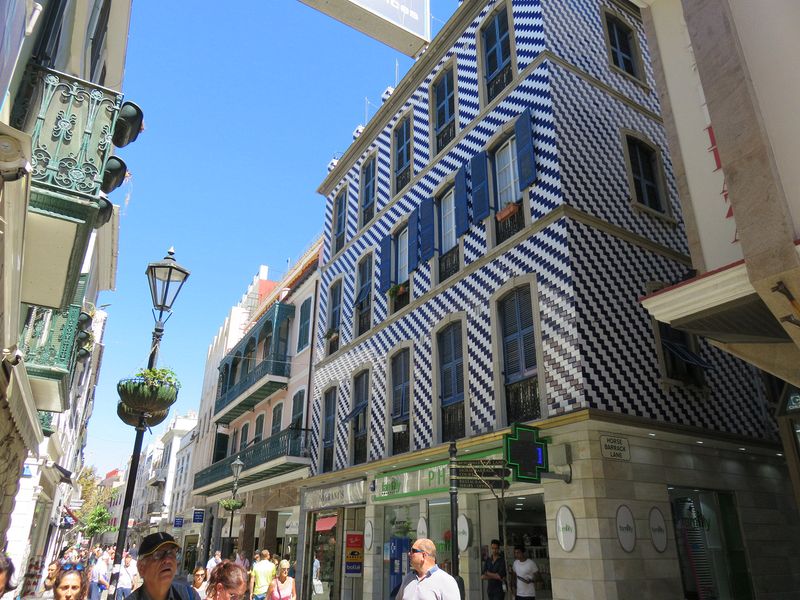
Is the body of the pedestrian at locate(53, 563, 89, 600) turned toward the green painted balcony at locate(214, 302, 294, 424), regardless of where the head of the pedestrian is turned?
no

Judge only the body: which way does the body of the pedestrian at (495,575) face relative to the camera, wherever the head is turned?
toward the camera

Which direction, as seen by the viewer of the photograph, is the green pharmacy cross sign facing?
facing the viewer and to the right of the viewer

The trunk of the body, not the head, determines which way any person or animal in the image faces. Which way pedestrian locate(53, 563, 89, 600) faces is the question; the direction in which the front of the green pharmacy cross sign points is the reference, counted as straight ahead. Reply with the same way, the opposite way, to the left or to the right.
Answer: the same way

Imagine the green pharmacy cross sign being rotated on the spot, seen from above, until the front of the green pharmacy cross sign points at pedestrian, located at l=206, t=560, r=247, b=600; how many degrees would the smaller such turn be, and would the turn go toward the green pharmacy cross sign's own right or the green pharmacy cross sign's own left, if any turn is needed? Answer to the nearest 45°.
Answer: approximately 45° to the green pharmacy cross sign's own right

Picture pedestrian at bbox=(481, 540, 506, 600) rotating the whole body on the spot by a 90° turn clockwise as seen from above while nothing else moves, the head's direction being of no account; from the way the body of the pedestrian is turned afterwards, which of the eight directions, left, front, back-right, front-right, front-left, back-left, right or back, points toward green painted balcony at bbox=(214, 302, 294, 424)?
front-right

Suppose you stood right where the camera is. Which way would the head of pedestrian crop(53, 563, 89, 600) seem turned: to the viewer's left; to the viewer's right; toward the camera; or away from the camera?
toward the camera

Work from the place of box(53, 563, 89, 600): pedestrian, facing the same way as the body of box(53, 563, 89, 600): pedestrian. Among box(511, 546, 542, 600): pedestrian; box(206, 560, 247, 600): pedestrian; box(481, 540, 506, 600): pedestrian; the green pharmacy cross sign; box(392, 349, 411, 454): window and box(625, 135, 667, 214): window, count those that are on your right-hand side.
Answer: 0

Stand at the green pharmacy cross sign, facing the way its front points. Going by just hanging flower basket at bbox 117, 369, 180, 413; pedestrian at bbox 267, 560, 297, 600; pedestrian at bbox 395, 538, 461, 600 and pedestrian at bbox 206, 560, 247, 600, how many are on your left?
0

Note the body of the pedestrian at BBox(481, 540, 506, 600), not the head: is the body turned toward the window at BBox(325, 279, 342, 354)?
no

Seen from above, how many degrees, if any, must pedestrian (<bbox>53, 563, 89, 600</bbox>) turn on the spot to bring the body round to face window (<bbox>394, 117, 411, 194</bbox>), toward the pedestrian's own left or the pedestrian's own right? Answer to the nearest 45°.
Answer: approximately 135° to the pedestrian's own left

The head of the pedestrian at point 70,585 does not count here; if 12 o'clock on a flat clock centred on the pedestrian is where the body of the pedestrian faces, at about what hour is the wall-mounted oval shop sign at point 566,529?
The wall-mounted oval shop sign is roughly at 8 o'clock from the pedestrian.

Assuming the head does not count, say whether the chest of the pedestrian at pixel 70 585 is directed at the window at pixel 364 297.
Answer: no

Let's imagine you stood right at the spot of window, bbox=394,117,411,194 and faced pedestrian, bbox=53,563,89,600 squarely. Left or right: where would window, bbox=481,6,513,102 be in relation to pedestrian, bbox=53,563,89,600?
left

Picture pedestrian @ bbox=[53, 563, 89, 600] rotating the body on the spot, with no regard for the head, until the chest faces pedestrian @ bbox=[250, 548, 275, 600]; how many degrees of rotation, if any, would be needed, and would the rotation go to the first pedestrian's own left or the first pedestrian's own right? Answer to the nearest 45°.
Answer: approximately 180°
